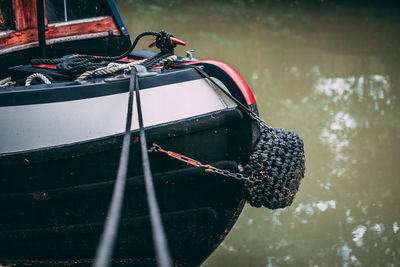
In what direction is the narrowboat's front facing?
to the viewer's right
